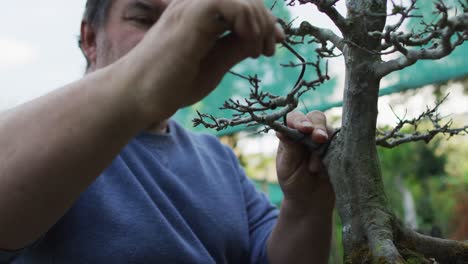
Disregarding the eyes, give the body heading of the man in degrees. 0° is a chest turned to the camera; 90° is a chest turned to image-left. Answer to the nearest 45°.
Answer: approximately 315°
